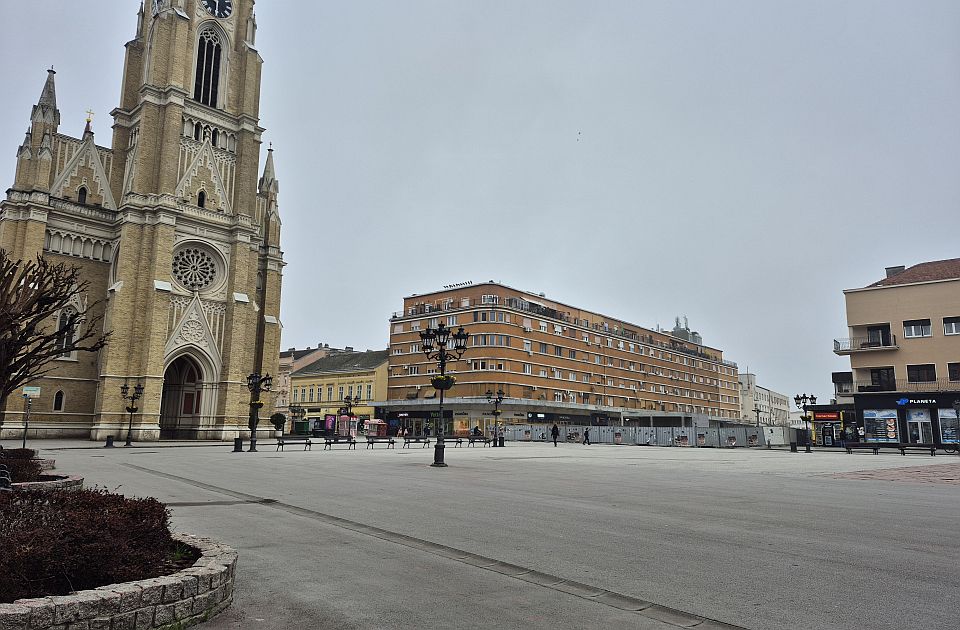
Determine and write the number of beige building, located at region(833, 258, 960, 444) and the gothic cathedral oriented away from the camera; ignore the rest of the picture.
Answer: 0

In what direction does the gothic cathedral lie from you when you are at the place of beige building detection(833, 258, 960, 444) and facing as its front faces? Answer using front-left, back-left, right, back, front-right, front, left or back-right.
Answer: front-right

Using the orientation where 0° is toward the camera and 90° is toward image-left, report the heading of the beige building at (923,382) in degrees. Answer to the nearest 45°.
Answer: approximately 0°

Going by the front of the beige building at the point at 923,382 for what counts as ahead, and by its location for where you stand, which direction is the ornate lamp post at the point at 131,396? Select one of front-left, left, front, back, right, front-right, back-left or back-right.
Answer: front-right

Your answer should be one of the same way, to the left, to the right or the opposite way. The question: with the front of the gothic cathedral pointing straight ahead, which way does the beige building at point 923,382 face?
to the right

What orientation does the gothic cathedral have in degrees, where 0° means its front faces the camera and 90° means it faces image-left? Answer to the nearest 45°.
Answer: approximately 315°
